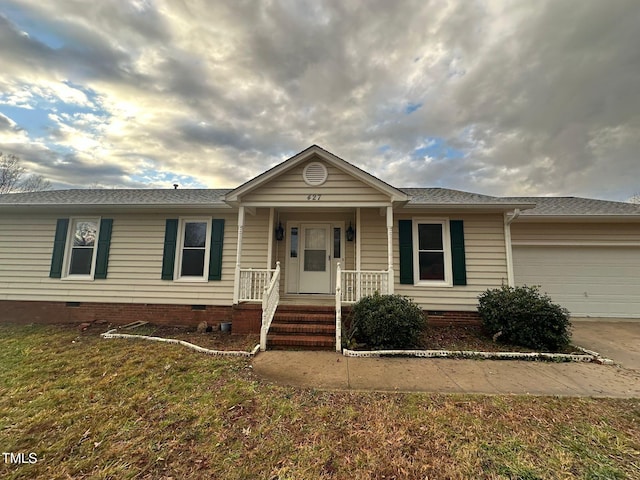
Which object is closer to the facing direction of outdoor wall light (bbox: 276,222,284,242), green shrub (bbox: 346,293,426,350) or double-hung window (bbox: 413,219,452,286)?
the green shrub

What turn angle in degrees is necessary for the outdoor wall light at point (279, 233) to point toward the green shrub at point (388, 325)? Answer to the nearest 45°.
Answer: approximately 45° to its left

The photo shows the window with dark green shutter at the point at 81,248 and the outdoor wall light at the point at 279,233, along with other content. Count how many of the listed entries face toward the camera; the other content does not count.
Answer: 2

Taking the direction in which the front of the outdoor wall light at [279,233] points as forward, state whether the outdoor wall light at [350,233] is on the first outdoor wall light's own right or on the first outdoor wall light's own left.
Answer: on the first outdoor wall light's own left

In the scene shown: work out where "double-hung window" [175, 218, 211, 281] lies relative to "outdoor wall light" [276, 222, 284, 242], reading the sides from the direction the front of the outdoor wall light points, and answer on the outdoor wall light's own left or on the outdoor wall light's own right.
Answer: on the outdoor wall light's own right

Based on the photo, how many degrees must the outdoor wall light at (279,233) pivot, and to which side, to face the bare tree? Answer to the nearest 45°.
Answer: approximately 135° to its right

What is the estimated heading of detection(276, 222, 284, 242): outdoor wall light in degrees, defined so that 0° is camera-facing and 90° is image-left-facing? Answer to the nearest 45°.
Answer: approximately 0°

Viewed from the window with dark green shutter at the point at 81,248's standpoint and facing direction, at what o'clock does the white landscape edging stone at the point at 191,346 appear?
The white landscape edging stone is roughly at 11 o'clock from the window with dark green shutter.

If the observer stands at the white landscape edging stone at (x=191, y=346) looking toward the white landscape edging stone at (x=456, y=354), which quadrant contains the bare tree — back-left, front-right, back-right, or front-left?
back-left

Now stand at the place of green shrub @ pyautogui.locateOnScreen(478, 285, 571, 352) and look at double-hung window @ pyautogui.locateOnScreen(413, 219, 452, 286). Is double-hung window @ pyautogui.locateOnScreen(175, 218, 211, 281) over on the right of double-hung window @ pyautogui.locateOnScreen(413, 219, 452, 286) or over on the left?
left

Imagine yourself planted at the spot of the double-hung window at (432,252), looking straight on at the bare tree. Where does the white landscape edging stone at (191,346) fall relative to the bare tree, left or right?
left
